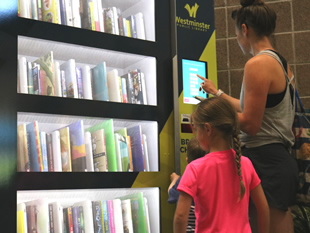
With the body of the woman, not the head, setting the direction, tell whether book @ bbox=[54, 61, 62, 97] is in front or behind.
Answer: in front

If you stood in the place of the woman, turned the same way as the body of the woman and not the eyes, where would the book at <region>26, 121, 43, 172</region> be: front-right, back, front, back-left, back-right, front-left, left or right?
front-left

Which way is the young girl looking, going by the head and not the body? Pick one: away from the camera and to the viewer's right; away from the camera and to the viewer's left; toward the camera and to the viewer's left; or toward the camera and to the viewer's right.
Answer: away from the camera and to the viewer's left

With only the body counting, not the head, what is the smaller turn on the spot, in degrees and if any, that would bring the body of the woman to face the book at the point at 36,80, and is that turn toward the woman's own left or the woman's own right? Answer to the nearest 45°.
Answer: approximately 45° to the woman's own left

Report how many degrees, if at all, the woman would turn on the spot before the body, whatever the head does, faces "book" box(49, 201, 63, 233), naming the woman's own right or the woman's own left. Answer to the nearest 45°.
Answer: approximately 45° to the woman's own left

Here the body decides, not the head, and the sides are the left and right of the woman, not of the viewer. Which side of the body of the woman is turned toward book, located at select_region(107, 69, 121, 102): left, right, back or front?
front

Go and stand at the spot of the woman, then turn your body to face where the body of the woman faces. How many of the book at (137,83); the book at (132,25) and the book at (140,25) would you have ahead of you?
3

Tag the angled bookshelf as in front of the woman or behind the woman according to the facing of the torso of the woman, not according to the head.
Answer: in front

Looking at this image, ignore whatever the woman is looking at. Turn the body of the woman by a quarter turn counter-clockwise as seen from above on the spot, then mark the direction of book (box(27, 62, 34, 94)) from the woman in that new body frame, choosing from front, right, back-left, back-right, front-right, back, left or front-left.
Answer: front-right

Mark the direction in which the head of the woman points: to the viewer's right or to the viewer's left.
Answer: to the viewer's left

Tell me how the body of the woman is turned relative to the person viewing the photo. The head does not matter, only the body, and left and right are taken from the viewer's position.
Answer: facing away from the viewer and to the left of the viewer

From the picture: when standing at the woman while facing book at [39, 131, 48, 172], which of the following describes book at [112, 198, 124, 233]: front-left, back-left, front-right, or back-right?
front-right
